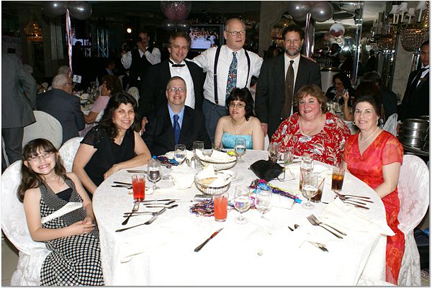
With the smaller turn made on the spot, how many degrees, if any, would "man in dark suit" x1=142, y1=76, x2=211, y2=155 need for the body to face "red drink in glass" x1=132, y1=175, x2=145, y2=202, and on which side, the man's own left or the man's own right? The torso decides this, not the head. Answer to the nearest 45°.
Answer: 0° — they already face it

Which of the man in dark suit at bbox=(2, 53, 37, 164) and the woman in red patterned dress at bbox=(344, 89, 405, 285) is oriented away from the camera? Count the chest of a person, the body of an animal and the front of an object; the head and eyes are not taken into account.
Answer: the man in dark suit

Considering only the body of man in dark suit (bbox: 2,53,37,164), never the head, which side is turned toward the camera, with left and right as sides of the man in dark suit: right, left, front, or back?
back

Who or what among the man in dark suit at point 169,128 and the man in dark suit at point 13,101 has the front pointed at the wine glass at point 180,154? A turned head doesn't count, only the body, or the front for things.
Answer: the man in dark suit at point 169,128

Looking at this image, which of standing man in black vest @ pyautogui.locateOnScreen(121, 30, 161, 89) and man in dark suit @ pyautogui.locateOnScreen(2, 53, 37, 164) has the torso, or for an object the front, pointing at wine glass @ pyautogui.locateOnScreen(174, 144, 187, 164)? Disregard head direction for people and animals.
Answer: the standing man in black vest

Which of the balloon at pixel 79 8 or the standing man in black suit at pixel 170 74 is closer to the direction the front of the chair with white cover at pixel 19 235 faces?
the standing man in black suit

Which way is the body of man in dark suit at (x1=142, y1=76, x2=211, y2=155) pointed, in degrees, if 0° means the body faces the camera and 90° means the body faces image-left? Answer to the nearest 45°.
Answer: approximately 0°

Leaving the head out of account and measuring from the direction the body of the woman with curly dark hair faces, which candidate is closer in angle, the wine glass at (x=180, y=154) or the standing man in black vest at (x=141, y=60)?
the wine glass
